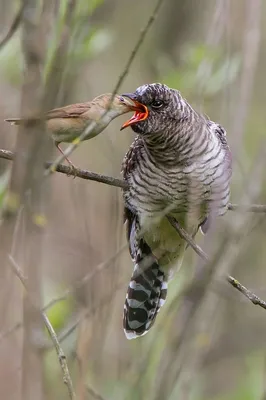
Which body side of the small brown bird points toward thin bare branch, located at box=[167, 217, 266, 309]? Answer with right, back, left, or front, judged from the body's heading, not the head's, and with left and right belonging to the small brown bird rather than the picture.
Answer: front

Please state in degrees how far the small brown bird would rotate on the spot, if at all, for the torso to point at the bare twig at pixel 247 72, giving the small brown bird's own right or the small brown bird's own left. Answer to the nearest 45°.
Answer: approximately 45° to the small brown bird's own right

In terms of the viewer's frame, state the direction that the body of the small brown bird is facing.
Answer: to the viewer's right

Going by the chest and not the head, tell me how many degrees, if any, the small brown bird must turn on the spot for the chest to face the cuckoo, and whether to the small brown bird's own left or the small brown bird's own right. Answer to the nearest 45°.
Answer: approximately 45° to the small brown bird's own left
